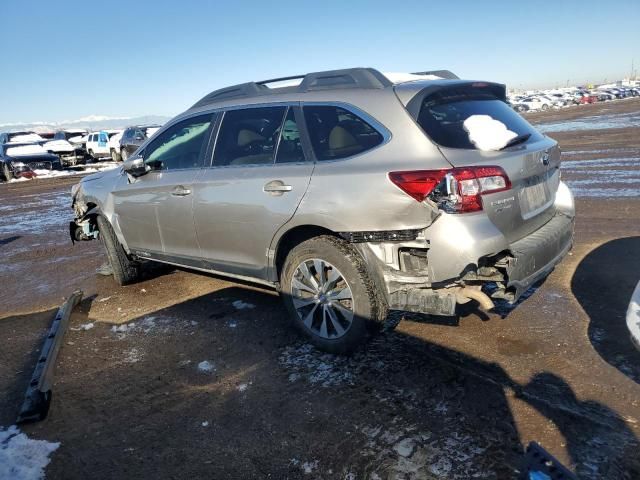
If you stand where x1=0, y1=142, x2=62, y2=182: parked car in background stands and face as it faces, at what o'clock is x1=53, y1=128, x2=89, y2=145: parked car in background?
x1=53, y1=128, x2=89, y2=145: parked car in background is roughly at 8 o'clock from x1=0, y1=142, x2=62, y2=182: parked car in background.

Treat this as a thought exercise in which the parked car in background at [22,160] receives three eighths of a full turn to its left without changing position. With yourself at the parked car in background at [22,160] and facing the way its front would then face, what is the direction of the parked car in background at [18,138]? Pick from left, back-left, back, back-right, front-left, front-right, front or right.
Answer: front

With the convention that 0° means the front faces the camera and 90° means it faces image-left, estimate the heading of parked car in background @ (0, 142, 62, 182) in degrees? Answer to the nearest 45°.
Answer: approximately 315°

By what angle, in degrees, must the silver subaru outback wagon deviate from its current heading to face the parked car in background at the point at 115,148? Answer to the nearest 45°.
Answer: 0° — it already faces it

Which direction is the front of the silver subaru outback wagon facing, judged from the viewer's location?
facing away from the viewer and to the left of the viewer

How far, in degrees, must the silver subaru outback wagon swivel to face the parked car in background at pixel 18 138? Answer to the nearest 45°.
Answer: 0° — it already faces it
